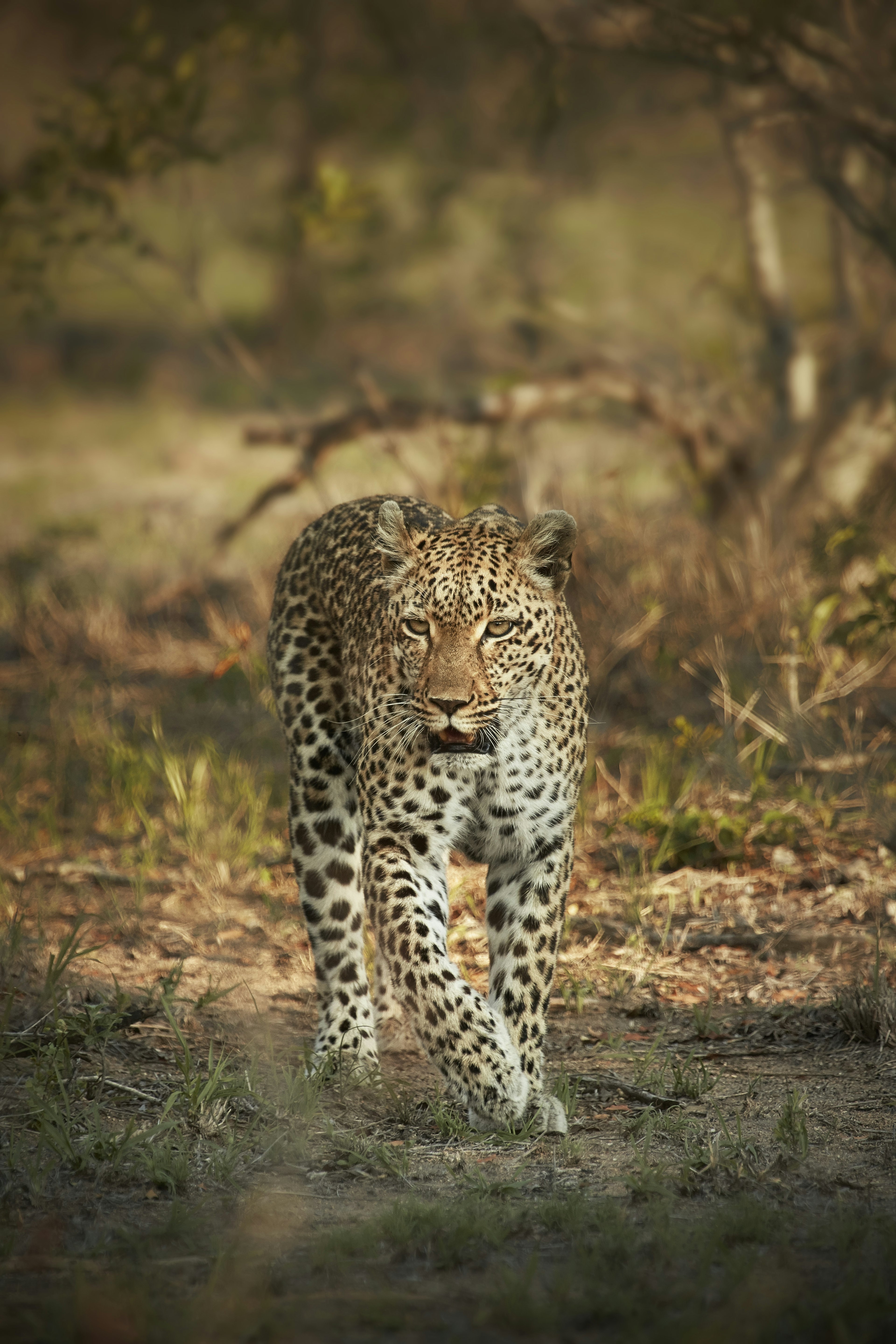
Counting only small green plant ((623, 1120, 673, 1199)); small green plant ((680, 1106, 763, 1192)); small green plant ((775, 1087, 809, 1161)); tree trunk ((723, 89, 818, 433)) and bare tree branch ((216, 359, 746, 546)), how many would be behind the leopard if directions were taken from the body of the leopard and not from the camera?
2

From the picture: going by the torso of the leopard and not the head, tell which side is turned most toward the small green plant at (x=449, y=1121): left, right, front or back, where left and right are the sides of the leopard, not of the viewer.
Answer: front

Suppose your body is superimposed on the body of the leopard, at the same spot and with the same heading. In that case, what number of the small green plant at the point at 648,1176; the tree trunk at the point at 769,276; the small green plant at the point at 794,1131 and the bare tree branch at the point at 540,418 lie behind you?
2

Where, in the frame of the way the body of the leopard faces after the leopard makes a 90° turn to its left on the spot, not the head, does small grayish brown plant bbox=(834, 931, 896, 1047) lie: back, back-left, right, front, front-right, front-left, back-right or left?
front

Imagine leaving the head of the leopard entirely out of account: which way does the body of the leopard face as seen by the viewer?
toward the camera

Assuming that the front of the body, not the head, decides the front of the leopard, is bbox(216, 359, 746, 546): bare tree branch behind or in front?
behind

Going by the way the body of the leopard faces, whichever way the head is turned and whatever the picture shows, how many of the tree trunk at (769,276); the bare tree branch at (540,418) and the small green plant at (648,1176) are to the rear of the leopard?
2
